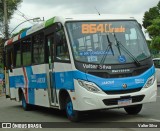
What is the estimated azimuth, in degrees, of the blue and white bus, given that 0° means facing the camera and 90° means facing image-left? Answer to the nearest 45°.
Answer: approximately 315°
